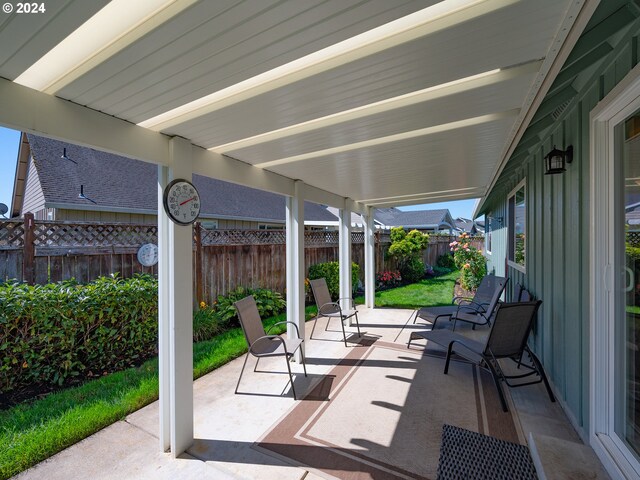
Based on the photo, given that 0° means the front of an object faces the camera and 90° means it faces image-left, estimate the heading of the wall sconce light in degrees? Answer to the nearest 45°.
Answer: approximately 90°

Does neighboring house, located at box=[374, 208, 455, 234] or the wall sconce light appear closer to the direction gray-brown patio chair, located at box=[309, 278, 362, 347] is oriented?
the wall sconce light

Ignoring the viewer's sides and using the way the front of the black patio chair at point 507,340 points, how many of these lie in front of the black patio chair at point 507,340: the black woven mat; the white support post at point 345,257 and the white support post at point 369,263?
2

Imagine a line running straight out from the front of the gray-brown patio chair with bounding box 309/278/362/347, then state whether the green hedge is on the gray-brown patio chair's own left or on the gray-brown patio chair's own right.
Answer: on the gray-brown patio chair's own right

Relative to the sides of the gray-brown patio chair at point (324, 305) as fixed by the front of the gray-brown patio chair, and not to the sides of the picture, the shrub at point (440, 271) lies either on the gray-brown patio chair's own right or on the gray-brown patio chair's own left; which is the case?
on the gray-brown patio chair's own left

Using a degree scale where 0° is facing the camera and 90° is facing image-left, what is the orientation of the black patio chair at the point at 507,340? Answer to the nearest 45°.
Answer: approximately 135°

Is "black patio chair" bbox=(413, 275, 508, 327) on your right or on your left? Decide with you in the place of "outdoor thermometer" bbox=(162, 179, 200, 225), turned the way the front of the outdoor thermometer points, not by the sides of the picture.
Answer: on your left

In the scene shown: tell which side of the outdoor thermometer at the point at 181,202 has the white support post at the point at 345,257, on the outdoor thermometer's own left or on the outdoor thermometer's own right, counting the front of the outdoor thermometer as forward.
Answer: on the outdoor thermometer's own left

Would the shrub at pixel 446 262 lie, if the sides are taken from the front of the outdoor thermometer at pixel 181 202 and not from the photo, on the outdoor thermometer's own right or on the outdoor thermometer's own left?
on the outdoor thermometer's own left

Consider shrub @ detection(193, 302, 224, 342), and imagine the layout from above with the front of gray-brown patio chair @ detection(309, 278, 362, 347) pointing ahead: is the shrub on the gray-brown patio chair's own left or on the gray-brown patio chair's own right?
on the gray-brown patio chair's own right

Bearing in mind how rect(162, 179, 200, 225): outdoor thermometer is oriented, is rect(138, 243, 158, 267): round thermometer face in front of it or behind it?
behind

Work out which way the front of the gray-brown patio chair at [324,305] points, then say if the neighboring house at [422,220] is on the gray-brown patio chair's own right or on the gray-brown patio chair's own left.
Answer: on the gray-brown patio chair's own left
